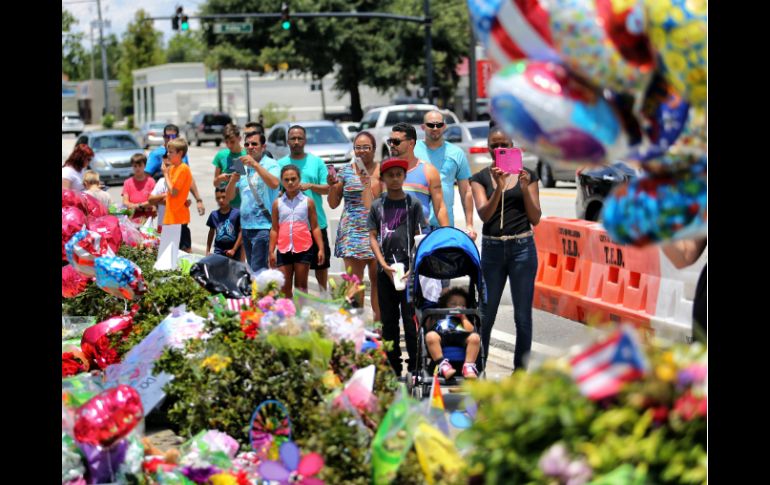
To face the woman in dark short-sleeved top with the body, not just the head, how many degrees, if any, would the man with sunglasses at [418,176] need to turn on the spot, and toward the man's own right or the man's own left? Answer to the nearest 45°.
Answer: approximately 90° to the man's own left

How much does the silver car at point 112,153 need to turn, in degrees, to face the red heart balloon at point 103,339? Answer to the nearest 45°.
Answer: approximately 45° to its right

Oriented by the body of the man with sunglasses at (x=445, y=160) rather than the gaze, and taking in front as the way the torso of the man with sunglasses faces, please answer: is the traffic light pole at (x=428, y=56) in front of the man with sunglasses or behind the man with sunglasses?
behind

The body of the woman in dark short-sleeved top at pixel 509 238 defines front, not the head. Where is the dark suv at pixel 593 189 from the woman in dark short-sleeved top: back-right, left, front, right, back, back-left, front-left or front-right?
back

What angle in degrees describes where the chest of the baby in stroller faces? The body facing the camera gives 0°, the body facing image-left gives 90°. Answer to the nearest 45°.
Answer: approximately 0°

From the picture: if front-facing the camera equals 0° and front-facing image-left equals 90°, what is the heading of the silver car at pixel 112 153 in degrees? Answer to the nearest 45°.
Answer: approximately 315°

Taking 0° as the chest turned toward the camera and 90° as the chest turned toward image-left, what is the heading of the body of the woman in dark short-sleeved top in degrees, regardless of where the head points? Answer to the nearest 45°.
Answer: approximately 0°

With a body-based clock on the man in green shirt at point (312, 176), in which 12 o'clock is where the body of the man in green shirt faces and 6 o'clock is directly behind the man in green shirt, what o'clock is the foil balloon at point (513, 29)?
The foil balloon is roughly at 12 o'clock from the man in green shirt.

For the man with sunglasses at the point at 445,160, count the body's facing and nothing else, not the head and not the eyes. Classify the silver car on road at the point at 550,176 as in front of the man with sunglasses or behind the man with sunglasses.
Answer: behind

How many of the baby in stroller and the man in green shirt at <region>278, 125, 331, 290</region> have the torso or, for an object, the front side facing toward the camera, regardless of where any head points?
2
